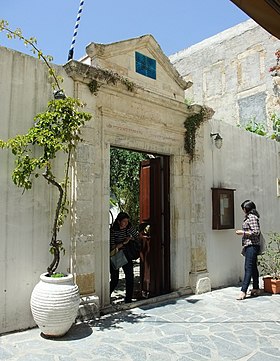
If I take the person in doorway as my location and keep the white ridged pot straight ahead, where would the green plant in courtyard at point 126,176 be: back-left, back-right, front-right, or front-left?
back-right

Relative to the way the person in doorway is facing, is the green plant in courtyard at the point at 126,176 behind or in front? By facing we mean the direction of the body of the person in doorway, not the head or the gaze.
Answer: behind

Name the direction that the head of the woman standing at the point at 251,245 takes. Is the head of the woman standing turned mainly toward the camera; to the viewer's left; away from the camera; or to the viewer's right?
to the viewer's left

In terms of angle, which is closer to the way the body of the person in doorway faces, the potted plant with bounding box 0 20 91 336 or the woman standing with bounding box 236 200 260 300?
the potted plant

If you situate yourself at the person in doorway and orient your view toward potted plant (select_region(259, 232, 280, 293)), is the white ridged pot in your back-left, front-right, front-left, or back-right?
back-right
